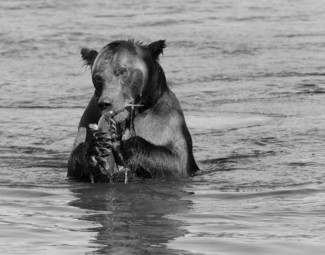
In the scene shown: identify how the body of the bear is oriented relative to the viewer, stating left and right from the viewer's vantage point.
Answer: facing the viewer and to the left of the viewer
